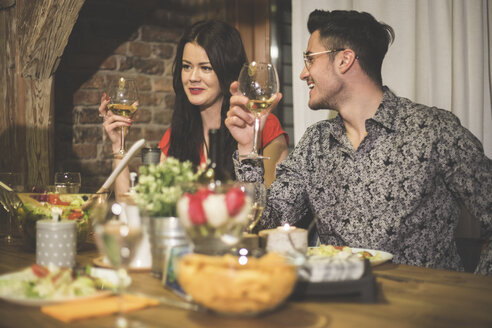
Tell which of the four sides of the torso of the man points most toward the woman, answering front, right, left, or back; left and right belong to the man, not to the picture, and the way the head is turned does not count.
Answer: right

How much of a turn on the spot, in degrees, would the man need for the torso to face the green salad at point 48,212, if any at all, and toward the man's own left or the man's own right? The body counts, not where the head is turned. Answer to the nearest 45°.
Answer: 0° — they already face it

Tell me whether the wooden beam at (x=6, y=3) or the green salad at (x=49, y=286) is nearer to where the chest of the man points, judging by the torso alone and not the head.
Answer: the green salad

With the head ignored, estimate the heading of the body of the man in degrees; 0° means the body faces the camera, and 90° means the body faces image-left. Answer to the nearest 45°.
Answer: approximately 45°

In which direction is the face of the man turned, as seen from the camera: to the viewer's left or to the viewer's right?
to the viewer's left

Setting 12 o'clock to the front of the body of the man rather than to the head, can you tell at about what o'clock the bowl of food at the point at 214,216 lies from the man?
The bowl of food is roughly at 11 o'clock from the man.

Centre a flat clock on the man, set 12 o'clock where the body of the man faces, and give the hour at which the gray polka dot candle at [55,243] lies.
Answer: The gray polka dot candle is roughly at 12 o'clock from the man.

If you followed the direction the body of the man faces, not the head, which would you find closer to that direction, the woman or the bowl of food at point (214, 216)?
the bowl of food
